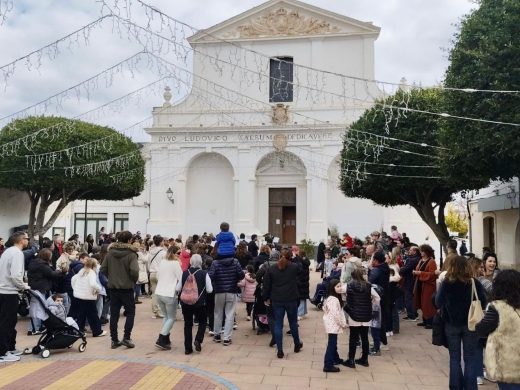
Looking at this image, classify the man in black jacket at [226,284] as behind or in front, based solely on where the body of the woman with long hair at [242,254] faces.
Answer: behind

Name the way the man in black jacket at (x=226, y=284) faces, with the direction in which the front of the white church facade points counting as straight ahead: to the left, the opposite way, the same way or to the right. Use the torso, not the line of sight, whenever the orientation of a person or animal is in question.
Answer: the opposite way

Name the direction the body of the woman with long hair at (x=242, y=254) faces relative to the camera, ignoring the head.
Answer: away from the camera

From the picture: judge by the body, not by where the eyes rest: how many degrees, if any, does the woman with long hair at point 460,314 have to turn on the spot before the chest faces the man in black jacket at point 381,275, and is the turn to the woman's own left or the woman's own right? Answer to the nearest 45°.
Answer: approximately 45° to the woman's own left

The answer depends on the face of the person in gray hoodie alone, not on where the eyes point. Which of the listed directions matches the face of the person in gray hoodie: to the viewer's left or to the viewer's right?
to the viewer's right

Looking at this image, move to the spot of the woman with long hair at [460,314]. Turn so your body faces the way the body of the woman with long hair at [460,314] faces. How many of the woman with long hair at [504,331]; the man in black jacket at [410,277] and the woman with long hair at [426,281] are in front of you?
2

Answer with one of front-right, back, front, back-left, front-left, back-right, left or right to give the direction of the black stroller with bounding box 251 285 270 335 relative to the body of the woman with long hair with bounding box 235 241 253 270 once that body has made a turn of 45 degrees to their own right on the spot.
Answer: back-right

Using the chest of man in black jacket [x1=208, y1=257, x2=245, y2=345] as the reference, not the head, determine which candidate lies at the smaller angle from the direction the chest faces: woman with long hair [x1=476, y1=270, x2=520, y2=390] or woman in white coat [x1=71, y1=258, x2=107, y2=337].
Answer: the woman in white coat

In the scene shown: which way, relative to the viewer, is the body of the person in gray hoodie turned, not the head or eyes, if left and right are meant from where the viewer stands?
facing to the right of the viewer

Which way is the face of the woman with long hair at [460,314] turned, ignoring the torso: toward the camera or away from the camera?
away from the camera

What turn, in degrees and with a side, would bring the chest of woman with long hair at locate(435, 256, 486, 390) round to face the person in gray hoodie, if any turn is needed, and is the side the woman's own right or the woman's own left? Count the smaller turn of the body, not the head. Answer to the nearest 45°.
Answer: approximately 90° to the woman's own left

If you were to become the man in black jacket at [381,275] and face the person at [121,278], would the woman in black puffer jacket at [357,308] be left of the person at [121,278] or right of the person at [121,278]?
left

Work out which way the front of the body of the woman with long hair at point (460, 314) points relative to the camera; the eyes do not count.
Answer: away from the camera

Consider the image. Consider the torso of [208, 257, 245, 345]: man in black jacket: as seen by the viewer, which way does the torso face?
away from the camera
